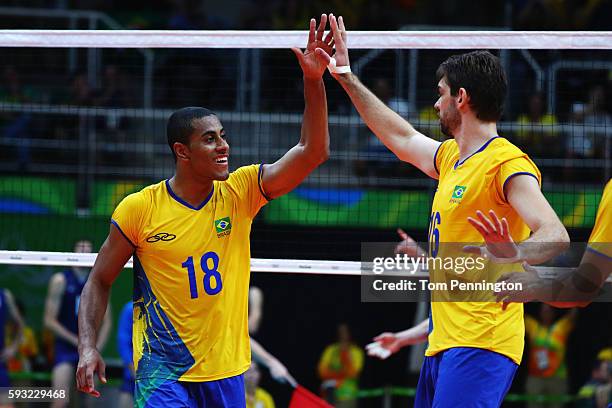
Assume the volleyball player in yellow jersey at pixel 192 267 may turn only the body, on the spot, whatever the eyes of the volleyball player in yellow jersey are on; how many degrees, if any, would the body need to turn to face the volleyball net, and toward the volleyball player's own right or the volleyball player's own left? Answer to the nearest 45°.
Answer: approximately 135° to the volleyball player's own left

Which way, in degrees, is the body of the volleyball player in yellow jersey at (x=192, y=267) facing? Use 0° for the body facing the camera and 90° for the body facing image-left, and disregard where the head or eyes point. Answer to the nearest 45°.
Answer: approximately 315°

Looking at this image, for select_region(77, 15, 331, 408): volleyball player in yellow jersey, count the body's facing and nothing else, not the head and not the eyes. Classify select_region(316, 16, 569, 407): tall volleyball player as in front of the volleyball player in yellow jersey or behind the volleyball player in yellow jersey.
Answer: in front

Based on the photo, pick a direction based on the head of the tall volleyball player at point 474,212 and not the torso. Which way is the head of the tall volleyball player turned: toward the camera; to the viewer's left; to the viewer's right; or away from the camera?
to the viewer's left

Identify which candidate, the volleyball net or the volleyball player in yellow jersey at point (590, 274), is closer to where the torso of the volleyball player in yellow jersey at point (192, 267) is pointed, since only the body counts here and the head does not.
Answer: the volleyball player in yellow jersey
